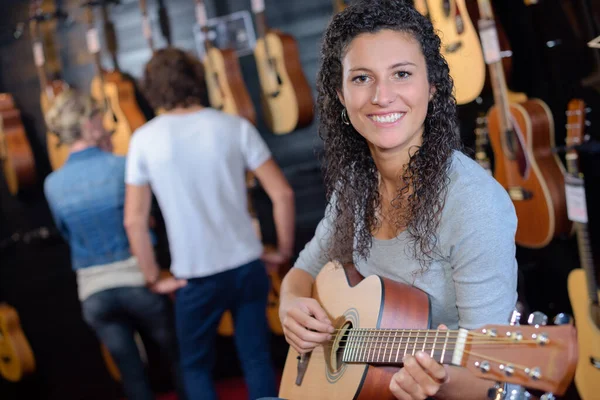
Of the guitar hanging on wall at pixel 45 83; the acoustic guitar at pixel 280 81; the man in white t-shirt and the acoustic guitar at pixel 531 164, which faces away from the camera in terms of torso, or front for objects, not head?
the man in white t-shirt

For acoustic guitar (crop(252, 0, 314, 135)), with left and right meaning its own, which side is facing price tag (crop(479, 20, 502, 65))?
left

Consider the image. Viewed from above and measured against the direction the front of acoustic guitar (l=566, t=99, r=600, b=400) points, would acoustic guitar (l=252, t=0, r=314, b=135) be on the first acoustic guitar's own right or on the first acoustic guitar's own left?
on the first acoustic guitar's own right

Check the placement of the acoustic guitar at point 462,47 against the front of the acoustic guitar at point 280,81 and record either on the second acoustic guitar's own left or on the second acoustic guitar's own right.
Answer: on the second acoustic guitar's own left

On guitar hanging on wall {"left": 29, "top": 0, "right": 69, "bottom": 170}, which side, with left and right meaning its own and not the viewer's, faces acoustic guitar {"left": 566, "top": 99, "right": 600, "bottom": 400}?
left

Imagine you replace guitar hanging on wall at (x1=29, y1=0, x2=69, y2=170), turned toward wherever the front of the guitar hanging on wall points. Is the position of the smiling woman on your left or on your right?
on your left

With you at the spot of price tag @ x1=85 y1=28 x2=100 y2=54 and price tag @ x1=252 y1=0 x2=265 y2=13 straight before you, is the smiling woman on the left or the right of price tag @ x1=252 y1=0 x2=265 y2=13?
right

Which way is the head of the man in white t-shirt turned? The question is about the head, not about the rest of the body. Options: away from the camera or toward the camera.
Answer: away from the camera

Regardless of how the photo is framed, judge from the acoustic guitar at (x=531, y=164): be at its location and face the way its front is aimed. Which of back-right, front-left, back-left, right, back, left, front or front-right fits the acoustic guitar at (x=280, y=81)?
right

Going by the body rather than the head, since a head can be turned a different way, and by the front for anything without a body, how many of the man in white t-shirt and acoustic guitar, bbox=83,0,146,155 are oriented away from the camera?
1
